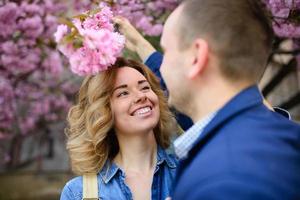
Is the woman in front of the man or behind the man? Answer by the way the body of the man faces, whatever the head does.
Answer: in front

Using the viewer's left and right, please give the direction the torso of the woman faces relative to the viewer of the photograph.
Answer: facing the viewer and to the right of the viewer

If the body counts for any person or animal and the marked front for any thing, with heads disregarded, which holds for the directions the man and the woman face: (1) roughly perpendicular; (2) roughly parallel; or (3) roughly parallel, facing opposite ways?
roughly parallel, facing opposite ways

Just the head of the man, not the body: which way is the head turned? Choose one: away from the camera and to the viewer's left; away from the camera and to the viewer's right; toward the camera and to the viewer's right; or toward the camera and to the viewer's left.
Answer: away from the camera and to the viewer's left

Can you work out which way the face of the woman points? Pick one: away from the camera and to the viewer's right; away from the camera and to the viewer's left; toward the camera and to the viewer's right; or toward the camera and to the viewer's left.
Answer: toward the camera and to the viewer's right

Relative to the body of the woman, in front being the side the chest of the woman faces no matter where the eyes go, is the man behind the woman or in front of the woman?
in front

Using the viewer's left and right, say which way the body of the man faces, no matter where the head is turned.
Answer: facing away from the viewer and to the left of the viewer
